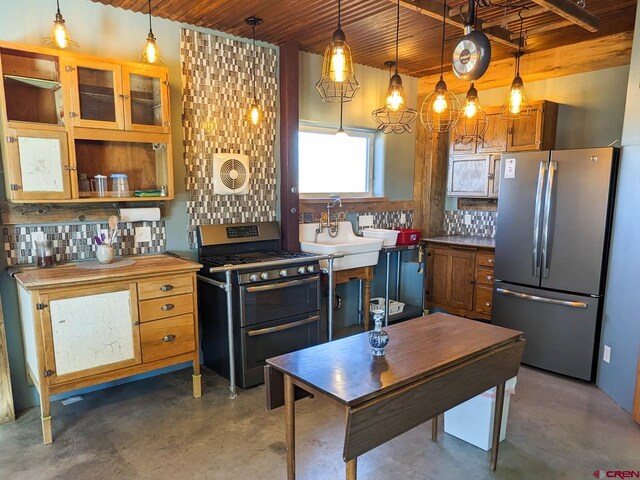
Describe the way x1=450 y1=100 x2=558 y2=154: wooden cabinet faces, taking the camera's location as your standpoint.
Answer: facing the viewer and to the left of the viewer

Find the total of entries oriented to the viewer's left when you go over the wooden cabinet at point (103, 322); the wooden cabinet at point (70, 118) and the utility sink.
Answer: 0

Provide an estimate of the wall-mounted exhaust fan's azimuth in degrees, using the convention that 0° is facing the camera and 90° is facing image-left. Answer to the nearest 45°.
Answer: approximately 315°

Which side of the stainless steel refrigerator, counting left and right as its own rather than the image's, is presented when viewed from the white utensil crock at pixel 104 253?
front

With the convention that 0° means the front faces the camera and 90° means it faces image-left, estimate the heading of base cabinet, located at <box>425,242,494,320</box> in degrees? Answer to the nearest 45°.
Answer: approximately 45°

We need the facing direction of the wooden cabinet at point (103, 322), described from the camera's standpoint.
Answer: facing the viewer and to the right of the viewer

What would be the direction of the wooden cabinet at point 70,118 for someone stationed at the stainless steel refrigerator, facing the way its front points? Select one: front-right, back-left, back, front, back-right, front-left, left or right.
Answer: front

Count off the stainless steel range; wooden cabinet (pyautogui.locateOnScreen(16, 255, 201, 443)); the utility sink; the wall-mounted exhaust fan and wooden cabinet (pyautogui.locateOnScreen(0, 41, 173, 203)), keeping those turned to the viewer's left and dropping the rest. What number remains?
0

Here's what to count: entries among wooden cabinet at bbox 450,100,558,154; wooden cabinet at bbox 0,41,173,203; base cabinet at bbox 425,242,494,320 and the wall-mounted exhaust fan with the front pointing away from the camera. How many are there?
0

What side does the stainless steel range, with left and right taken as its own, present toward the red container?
left

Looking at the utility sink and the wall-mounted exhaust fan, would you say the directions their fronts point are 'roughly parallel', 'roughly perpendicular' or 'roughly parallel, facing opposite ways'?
roughly parallel

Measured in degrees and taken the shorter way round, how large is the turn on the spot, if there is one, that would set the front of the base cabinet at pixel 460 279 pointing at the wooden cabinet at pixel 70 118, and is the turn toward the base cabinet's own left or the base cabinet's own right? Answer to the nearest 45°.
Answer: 0° — it already faces it

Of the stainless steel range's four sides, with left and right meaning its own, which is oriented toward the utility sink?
left

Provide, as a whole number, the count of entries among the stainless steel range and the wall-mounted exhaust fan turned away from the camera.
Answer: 0
